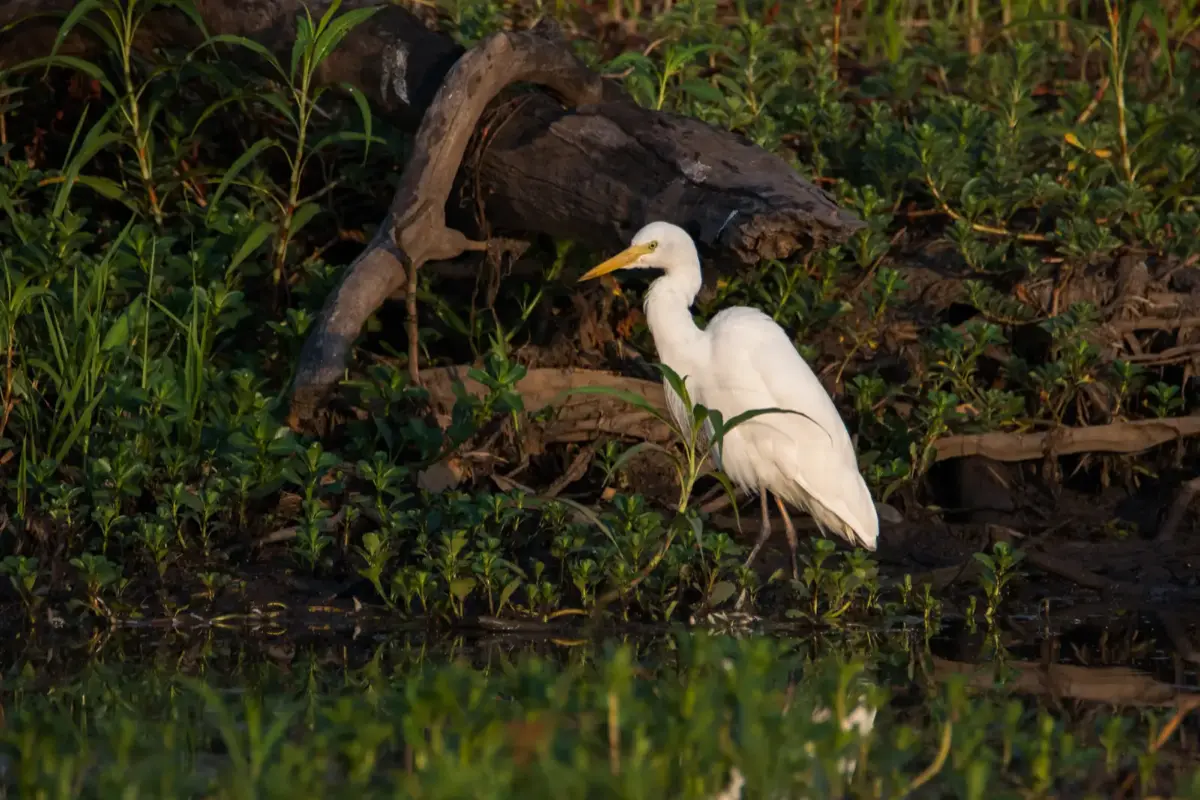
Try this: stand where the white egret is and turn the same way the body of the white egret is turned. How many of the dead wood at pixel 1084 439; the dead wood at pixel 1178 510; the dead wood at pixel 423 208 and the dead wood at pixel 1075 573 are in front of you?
1

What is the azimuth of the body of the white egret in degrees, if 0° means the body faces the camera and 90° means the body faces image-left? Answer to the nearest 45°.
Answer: approximately 90°

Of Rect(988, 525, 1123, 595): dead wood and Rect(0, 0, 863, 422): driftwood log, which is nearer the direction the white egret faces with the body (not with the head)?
the driftwood log

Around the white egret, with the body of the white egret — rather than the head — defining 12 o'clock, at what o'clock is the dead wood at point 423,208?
The dead wood is roughly at 12 o'clock from the white egret.

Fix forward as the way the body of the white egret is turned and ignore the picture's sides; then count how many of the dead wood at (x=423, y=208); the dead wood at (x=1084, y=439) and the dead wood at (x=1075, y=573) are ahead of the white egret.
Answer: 1

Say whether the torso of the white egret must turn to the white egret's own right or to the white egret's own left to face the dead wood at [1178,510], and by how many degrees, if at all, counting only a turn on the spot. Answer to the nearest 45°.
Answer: approximately 180°

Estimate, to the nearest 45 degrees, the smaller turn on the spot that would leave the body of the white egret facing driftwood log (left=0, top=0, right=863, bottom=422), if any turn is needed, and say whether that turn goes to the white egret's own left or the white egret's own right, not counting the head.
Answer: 0° — it already faces it

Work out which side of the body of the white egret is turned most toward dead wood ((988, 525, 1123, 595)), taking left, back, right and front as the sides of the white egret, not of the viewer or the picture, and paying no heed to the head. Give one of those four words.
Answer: back

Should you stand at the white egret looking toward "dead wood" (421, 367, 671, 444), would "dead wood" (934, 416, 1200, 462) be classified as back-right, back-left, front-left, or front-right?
back-right

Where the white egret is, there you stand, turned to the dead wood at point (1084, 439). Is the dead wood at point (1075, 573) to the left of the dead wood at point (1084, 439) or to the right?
right
